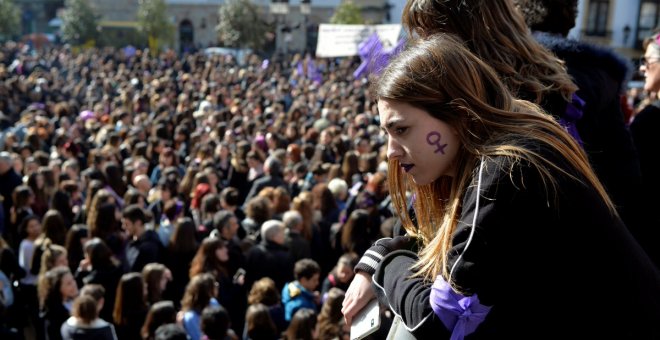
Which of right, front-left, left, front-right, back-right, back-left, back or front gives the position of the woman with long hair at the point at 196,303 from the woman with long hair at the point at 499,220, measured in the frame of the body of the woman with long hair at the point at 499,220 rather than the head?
front-right

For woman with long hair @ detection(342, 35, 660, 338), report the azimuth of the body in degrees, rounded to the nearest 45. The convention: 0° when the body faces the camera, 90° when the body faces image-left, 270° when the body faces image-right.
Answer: approximately 90°

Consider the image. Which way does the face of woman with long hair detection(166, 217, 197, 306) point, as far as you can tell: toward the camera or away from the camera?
away from the camera

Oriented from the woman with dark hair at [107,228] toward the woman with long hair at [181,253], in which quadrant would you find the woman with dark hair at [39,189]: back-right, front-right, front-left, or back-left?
back-left

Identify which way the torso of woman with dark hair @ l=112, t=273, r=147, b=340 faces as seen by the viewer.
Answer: away from the camera

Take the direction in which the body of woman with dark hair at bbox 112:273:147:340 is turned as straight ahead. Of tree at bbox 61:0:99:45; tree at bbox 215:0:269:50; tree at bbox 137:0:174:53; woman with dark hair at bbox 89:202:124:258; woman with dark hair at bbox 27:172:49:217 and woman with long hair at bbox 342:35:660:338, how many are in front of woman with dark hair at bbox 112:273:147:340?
5

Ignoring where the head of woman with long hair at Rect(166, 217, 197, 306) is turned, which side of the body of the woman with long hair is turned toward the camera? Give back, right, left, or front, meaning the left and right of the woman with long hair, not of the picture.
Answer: back

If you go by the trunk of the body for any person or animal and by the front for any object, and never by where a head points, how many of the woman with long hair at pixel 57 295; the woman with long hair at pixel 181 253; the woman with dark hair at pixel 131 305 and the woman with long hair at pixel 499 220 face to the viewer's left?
1

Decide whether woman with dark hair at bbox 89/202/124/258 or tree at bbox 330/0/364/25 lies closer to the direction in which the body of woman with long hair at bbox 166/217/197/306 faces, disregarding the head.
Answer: the tree

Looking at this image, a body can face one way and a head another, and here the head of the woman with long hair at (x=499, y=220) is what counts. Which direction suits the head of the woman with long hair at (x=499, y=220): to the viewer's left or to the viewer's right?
to the viewer's left
